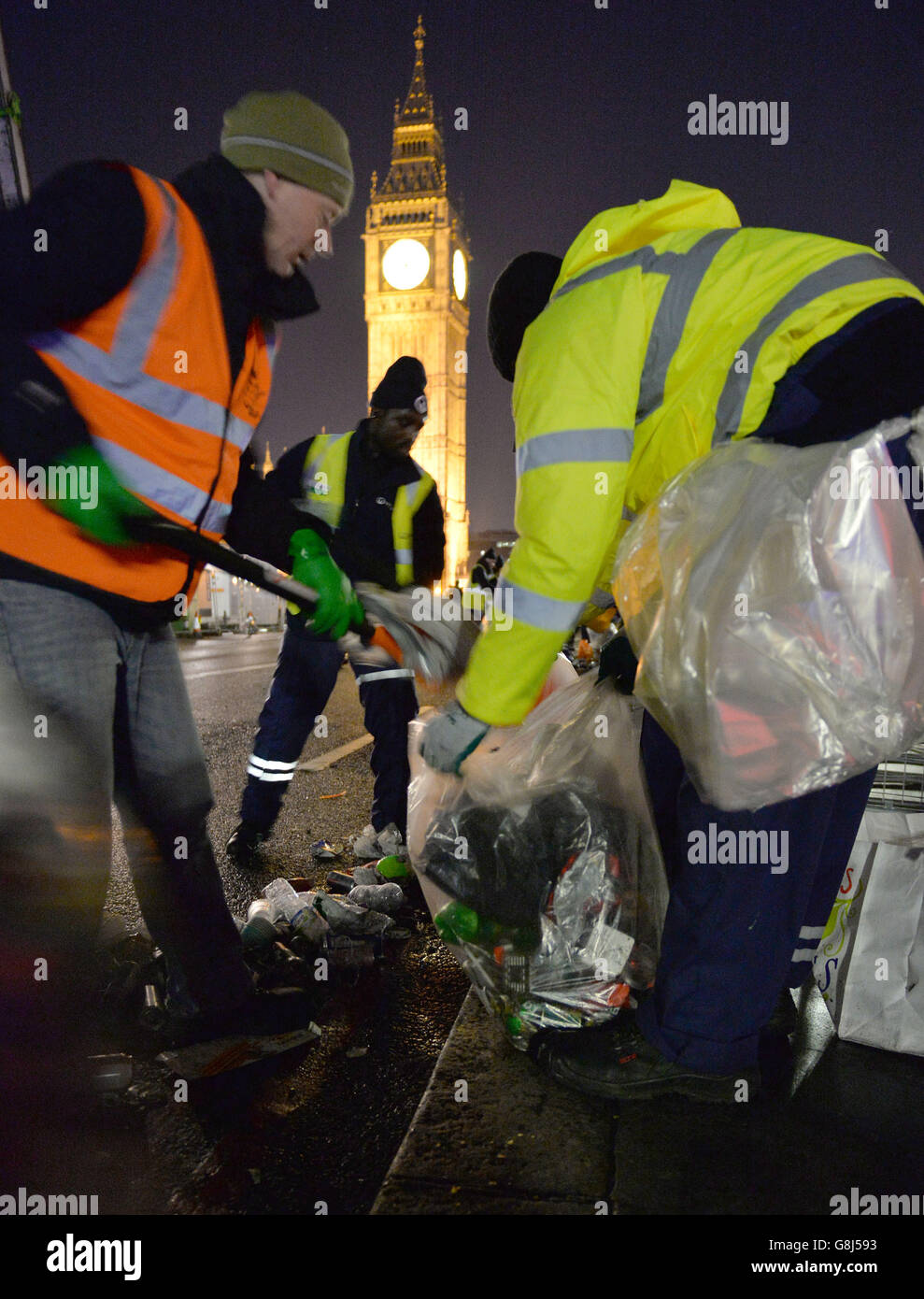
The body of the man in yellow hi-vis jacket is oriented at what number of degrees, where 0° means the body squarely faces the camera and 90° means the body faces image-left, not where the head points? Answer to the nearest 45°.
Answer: approximately 90°

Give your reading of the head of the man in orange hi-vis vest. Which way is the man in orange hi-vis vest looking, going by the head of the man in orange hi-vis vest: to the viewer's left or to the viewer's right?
to the viewer's right
